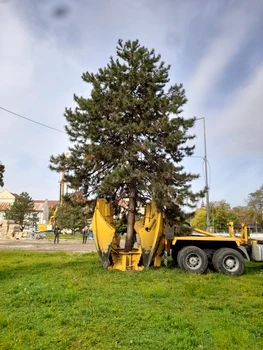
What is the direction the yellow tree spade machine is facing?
to the viewer's right
